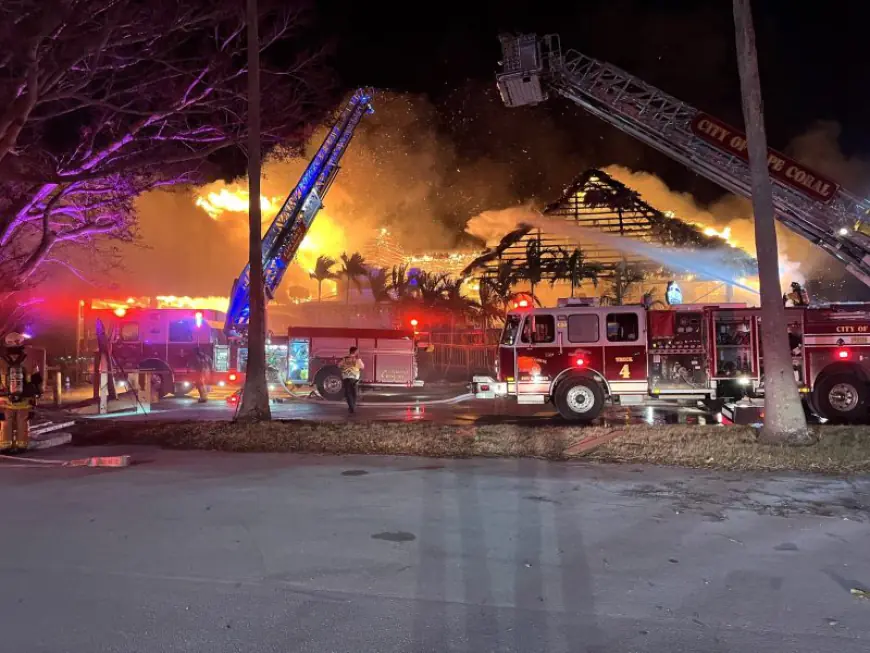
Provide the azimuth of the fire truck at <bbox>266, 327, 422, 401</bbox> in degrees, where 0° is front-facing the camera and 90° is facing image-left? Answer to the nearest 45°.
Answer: approximately 90°

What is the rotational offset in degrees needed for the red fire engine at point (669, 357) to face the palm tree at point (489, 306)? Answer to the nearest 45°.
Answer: approximately 45° to its right

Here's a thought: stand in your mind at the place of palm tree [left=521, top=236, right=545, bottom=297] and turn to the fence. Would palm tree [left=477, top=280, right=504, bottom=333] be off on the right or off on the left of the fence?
right

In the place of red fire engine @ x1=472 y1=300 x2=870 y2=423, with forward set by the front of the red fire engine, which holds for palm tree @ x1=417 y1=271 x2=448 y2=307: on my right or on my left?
on my right

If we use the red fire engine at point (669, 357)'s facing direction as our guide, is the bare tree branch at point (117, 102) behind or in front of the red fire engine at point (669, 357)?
in front

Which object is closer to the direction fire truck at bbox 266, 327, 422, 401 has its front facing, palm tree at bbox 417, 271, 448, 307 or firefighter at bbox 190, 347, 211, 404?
the firefighter

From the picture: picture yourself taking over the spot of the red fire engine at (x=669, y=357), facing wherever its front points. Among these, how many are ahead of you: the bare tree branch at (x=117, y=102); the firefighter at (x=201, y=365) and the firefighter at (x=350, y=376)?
3

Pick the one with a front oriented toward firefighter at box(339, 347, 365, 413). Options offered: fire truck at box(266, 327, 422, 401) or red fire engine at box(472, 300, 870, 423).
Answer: the red fire engine

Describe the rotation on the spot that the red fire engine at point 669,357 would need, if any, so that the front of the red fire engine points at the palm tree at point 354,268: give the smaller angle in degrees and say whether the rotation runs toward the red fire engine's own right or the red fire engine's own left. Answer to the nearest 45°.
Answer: approximately 45° to the red fire engine's own right

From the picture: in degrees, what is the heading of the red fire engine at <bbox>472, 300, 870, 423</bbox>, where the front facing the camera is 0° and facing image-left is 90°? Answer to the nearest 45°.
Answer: approximately 90°
